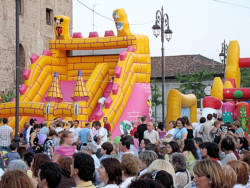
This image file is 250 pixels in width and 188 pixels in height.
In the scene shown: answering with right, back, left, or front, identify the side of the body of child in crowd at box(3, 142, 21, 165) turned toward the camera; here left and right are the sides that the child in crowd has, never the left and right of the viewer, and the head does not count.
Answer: back

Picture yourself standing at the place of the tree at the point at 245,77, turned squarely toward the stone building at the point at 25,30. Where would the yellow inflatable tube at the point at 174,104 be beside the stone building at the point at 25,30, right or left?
left

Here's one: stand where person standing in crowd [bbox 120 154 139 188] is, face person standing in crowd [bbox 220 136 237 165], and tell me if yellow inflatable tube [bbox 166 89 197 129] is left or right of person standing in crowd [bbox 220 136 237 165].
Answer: left

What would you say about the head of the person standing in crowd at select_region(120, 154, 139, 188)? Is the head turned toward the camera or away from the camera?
away from the camera

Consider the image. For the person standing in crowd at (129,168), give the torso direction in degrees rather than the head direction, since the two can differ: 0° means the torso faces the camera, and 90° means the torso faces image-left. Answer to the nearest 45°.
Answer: approximately 135°

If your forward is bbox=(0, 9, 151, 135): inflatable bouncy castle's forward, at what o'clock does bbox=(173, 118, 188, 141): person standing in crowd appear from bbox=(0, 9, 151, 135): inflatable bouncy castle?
The person standing in crowd is roughly at 10 o'clock from the inflatable bouncy castle.

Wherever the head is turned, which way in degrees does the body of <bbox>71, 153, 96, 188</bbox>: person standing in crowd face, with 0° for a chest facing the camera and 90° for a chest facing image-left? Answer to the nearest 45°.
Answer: approximately 135°

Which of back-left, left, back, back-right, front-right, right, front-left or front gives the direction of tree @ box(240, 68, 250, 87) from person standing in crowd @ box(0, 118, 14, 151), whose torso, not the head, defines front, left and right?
front-right
